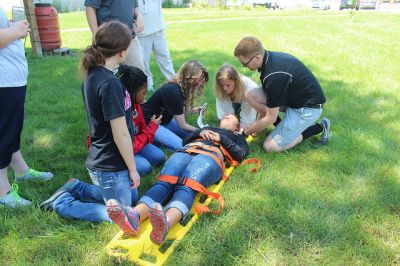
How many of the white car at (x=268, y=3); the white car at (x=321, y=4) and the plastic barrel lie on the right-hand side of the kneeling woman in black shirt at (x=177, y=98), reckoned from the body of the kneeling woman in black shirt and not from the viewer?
0

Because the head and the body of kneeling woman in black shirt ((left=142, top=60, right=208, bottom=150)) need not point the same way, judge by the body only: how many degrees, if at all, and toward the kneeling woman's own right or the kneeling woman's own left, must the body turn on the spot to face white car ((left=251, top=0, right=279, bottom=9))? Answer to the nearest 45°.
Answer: approximately 90° to the kneeling woman's own left

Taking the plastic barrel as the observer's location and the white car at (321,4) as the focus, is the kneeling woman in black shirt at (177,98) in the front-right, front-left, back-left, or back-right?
back-right

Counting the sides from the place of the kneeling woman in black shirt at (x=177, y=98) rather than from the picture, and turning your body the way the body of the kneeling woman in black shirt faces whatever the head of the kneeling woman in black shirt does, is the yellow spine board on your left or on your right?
on your right

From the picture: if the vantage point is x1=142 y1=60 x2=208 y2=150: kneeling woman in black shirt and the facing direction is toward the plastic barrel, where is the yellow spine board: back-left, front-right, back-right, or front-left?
back-left

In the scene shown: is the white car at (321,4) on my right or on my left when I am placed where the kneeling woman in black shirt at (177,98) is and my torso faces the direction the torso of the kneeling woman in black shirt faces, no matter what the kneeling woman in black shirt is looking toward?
on my left

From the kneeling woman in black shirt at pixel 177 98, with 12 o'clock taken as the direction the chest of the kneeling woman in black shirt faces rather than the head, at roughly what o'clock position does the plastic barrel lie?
The plastic barrel is roughly at 8 o'clock from the kneeling woman in black shirt.

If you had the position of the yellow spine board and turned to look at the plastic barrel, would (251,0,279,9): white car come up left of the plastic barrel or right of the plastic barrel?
right

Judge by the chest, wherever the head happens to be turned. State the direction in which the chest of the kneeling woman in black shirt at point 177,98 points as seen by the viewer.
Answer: to the viewer's right
